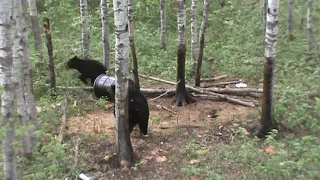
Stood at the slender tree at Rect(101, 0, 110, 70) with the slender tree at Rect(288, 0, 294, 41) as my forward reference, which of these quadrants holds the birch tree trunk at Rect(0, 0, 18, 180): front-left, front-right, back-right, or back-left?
back-right

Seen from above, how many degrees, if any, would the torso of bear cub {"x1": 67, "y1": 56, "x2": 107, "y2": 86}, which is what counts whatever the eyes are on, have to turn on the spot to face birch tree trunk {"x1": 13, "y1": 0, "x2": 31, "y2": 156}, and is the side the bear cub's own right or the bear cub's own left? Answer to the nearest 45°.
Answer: approximately 90° to the bear cub's own left

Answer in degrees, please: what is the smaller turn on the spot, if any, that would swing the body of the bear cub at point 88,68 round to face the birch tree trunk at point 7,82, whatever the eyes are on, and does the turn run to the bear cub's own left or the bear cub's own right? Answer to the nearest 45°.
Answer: approximately 90° to the bear cub's own left

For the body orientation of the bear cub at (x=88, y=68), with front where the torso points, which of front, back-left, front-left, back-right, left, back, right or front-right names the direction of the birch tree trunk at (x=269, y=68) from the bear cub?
back-left

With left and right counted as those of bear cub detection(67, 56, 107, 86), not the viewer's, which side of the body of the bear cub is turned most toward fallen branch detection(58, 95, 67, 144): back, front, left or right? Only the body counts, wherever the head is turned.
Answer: left

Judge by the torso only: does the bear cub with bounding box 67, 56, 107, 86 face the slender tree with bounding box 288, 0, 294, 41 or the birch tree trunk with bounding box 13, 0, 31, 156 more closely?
the birch tree trunk

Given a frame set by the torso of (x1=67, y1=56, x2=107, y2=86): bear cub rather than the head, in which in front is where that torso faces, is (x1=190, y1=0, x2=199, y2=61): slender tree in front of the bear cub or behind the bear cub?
behind

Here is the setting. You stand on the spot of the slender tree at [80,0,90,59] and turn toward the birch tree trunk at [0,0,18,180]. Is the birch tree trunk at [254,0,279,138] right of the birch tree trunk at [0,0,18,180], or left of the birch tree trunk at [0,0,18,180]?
left

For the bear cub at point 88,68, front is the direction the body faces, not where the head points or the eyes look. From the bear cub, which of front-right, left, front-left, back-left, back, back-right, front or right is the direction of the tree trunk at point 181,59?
back-left

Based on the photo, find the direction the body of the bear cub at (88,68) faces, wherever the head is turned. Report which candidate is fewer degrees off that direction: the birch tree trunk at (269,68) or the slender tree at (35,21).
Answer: the slender tree

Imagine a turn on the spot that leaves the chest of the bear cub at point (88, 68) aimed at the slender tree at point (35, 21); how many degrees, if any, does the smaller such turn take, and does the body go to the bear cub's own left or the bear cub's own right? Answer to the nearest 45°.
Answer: approximately 45° to the bear cub's own right

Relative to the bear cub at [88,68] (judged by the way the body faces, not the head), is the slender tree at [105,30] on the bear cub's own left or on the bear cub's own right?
on the bear cub's own right

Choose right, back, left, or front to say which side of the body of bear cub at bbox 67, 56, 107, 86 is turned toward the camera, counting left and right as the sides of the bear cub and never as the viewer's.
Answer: left

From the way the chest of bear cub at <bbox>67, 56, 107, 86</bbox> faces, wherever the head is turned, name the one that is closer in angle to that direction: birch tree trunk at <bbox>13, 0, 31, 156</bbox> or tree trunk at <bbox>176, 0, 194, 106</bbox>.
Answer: the birch tree trunk
